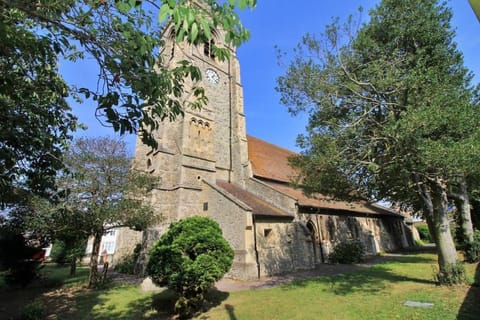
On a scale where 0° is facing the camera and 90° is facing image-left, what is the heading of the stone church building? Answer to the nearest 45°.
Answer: approximately 45°

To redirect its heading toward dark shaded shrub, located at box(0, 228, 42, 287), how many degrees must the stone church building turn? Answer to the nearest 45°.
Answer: approximately 45° to its right

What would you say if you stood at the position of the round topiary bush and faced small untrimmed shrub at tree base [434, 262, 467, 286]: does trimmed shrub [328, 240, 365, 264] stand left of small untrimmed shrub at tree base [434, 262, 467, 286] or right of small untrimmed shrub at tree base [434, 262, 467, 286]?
left

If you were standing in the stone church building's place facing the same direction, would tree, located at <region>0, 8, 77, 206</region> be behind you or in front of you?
in front

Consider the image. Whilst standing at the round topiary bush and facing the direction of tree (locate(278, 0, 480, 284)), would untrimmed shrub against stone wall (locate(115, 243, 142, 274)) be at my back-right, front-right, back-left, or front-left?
back-left

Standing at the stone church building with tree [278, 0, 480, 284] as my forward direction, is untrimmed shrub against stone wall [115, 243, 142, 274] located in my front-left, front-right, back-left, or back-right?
back-right

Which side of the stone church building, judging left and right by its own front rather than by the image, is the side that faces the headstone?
left

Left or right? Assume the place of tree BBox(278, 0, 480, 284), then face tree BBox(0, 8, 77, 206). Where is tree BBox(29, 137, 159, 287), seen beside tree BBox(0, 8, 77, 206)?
right
